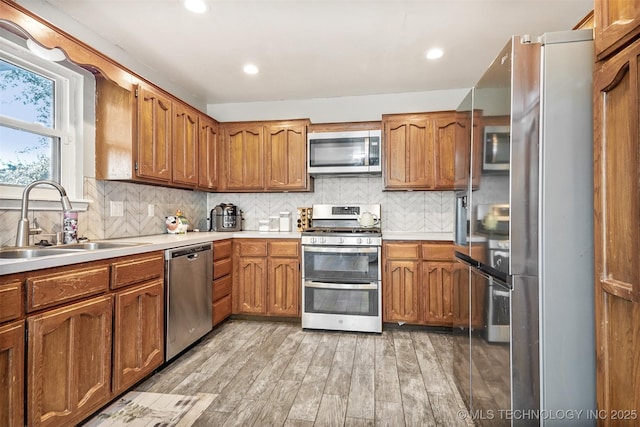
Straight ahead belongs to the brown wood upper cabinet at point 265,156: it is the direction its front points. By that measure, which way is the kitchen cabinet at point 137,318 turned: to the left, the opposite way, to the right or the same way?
to the left

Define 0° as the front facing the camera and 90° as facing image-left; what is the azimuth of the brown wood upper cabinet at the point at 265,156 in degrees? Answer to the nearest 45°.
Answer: approximately 0°

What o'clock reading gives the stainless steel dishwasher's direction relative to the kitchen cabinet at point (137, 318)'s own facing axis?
The stainless steel dishwasher is roughly at 9 o'clock from the kitchen cabinet.

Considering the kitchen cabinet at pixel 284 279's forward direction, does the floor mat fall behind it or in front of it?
in front

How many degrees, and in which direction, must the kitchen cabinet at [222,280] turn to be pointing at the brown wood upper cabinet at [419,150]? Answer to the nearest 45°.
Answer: approximately 45° to its left

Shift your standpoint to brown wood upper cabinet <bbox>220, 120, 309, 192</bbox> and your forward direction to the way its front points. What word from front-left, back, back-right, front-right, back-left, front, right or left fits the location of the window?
front-right

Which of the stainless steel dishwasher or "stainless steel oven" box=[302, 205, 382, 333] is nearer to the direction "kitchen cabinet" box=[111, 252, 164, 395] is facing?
the stainless steel oven

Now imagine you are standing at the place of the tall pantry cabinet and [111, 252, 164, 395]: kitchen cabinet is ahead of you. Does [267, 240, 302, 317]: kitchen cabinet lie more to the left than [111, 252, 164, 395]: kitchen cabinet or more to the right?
right

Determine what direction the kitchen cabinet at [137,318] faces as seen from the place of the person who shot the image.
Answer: facing the viewer and to the right of the viewer

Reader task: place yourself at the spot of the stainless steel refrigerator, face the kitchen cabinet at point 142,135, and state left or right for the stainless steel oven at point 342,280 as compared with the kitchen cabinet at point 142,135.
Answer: right
